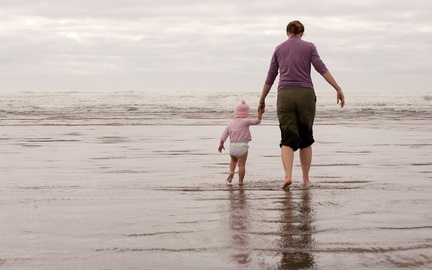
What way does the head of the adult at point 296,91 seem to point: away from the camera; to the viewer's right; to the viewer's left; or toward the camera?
away from the camera

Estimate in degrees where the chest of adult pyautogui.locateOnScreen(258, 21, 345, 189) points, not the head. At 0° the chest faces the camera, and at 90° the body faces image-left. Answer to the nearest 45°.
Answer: approximately 180°

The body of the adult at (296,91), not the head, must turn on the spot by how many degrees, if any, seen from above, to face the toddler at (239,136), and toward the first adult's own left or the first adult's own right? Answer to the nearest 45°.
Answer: approximately 90° to the first adult's own left
